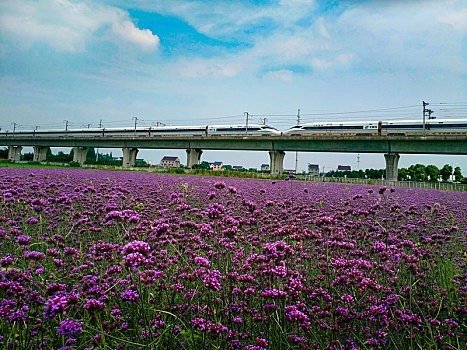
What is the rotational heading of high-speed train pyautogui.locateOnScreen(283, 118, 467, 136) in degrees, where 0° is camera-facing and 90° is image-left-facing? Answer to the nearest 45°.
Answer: approximately 90°
